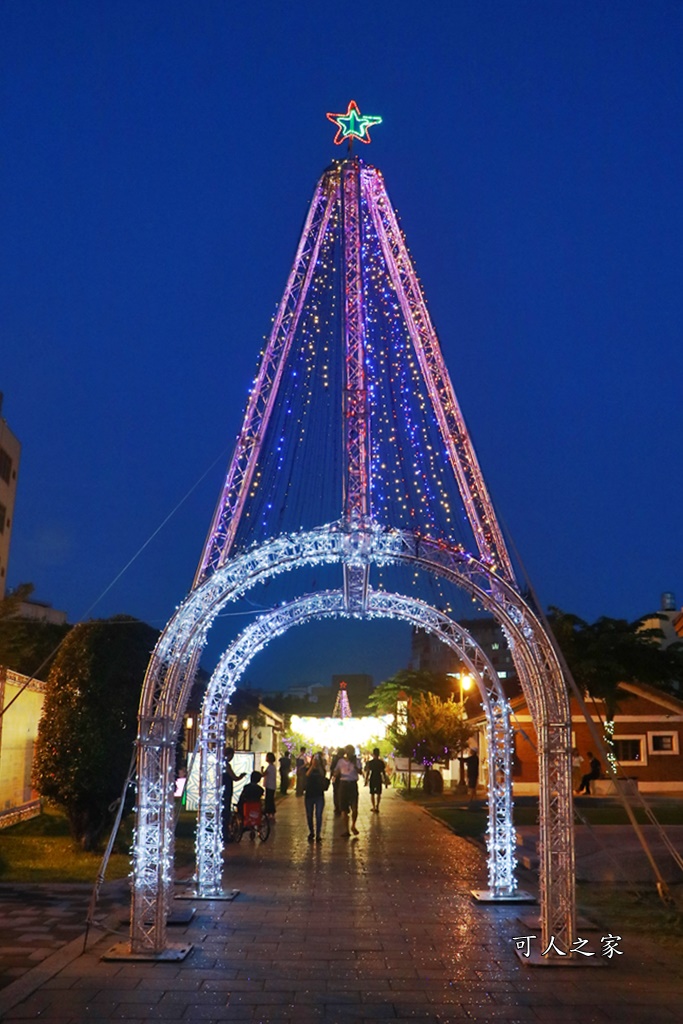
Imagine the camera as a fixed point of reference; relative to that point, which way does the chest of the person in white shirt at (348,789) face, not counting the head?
away from the camera

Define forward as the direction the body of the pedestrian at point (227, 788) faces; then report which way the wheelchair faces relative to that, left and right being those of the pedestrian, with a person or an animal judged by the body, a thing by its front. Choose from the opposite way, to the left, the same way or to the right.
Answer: to the left

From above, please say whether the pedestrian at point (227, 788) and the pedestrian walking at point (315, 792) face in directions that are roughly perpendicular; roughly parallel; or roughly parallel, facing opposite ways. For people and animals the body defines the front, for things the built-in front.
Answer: roughly perpendicular

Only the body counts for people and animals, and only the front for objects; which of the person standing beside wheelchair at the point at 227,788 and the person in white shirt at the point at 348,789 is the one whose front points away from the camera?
the person in white shirt

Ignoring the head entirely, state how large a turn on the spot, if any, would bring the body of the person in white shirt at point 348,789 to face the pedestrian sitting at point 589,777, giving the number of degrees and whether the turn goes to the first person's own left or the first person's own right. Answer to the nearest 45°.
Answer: approximately 45° to the first person's own right

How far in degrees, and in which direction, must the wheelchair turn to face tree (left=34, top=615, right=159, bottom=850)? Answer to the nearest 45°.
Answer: approximately 135° to its left

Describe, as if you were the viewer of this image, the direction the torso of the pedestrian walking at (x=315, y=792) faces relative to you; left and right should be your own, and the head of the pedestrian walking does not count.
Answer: facing away from the viewer

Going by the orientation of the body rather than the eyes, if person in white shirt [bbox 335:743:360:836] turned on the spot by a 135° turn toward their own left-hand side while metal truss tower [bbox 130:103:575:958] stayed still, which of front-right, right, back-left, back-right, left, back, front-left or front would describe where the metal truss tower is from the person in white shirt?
front-left

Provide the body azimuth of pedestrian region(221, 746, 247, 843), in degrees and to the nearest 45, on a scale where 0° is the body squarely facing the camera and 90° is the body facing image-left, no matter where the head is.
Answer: approximately 270°

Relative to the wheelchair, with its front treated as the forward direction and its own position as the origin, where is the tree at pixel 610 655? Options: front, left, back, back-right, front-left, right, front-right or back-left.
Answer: front-right
